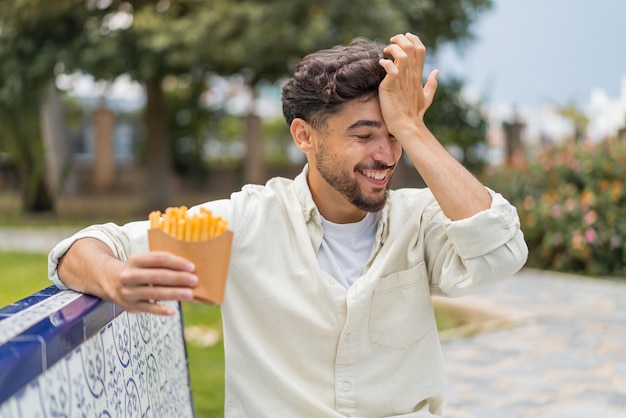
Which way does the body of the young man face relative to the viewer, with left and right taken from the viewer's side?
facing the viewer

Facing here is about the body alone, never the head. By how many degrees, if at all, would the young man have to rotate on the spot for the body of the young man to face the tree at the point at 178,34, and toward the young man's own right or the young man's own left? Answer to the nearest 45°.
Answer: approximately 180°

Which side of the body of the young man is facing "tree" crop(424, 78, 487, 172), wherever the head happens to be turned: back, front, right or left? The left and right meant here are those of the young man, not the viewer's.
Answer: back

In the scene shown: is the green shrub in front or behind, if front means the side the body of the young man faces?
behind

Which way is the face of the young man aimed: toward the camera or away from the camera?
toward the camera

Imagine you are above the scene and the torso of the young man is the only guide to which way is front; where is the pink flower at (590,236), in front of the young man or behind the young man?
behind

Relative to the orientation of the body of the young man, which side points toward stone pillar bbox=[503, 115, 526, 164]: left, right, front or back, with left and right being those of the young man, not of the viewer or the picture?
back

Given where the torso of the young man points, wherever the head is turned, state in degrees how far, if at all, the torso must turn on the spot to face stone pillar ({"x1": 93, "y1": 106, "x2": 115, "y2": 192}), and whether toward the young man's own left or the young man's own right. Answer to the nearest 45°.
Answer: approximately 180°

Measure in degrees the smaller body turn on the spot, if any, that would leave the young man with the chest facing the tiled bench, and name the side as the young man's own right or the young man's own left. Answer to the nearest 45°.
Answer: approximately 45° to the young man's own right

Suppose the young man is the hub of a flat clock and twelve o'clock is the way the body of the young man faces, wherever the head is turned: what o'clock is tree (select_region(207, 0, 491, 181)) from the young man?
The tree is roughly at 6 o'clock from the young man.
